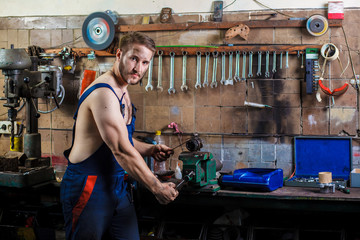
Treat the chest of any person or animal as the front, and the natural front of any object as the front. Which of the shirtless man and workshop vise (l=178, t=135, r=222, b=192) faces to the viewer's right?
the shirtless man

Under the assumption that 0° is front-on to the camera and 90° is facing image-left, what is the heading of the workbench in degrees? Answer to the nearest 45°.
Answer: approximately 0°

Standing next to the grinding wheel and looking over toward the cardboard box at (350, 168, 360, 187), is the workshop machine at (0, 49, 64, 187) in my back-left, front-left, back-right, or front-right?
back-right

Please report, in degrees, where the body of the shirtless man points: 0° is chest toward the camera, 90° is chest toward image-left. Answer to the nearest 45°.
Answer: approximately 270°

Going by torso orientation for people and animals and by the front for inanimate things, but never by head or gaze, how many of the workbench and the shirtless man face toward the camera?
1

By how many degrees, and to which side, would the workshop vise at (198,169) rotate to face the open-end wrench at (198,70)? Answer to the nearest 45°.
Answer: approximately 135° to its right
